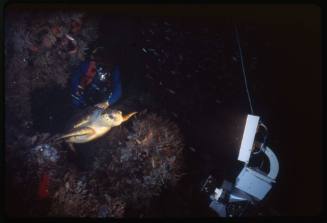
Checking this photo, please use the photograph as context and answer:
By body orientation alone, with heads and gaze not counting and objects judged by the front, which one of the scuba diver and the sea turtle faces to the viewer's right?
the sea turtle

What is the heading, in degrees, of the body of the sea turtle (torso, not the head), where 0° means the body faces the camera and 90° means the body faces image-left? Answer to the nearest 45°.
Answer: approximately 270°

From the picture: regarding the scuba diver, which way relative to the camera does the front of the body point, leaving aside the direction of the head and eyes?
toward the camera

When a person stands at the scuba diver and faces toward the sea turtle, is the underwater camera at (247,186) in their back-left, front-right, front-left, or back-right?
front-left

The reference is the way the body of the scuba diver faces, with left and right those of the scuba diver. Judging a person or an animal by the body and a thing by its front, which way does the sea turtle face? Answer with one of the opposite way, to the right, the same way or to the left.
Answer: to the left

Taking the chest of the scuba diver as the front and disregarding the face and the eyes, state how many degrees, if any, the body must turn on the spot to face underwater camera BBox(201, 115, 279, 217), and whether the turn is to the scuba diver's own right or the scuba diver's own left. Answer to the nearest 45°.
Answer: approximately 90° to the scuba diver's own left

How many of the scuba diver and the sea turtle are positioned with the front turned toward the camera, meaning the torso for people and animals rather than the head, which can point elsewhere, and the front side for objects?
1

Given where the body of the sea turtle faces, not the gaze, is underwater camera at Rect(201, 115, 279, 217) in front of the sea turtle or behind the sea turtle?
in front
